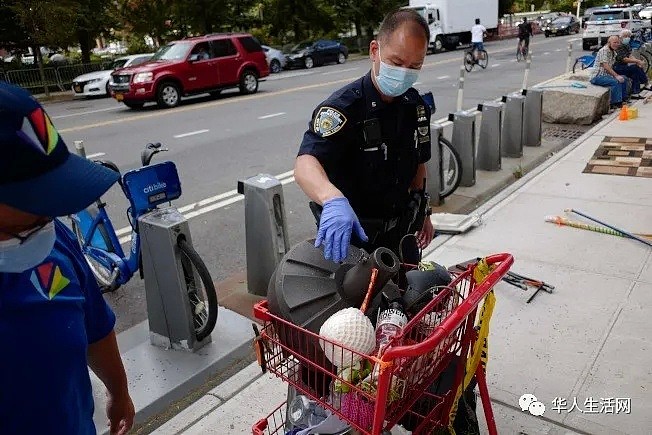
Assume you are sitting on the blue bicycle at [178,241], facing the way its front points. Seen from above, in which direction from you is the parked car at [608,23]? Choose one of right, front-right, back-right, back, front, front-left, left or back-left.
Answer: left

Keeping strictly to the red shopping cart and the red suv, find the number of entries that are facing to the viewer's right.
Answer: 0

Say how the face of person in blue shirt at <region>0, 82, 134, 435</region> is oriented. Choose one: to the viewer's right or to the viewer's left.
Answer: to the viewer's right

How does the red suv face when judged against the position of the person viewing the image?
facing the viewer and to the left of the viewer

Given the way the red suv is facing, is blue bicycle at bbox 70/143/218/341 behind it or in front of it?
in front

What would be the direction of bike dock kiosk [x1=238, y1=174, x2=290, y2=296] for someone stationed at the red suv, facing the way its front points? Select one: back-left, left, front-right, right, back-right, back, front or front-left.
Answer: front-left

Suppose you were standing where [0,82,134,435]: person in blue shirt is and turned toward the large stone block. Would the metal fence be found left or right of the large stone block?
left

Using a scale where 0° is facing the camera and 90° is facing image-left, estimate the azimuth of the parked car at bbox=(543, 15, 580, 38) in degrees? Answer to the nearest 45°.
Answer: approximately 45°

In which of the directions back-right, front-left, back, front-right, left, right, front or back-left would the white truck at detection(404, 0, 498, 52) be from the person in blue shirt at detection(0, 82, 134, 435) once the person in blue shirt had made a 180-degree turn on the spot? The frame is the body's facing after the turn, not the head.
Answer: right

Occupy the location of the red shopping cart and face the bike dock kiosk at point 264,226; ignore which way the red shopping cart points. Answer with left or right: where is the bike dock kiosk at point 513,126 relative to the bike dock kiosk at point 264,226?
right

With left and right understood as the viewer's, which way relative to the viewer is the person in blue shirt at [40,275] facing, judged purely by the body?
facing the viewer and to the right of the viewer
